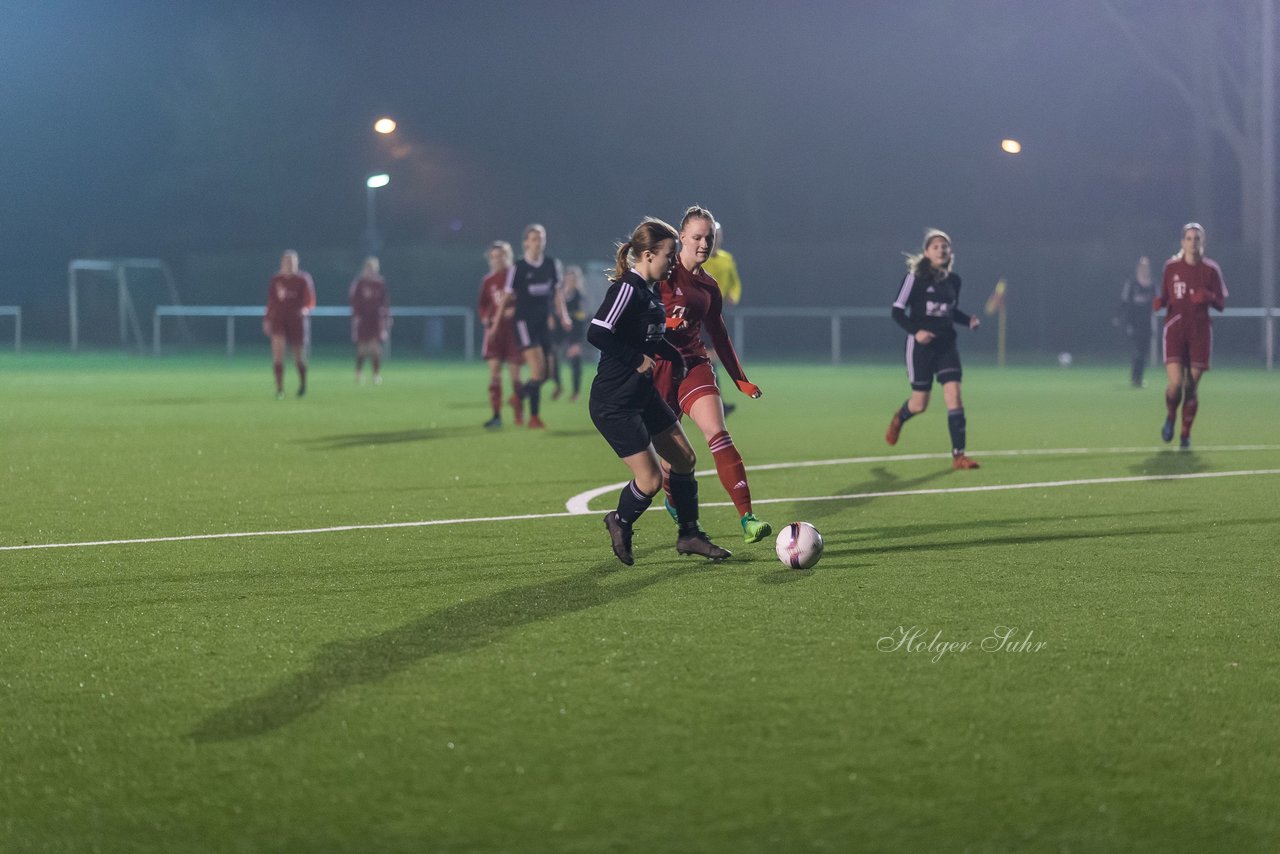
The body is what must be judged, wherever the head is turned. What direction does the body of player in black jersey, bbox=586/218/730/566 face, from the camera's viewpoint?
to the viewer's right

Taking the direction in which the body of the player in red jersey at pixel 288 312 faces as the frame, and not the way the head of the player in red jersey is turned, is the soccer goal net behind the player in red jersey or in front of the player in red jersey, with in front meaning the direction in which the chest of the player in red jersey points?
behind

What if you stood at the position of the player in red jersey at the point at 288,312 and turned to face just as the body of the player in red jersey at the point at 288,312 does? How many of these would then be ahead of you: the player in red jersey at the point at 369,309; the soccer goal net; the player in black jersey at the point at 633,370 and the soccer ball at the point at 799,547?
2

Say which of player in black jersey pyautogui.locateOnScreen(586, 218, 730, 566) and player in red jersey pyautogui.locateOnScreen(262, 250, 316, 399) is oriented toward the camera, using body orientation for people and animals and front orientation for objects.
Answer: the player in red jersey

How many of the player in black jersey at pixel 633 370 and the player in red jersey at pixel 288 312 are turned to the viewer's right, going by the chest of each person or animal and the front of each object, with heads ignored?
1

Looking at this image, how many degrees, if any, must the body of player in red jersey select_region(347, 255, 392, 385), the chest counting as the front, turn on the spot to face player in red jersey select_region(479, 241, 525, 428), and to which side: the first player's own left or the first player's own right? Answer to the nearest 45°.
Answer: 0° — they already face them

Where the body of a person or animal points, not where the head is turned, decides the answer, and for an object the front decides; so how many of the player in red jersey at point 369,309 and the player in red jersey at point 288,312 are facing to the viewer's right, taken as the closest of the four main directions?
0

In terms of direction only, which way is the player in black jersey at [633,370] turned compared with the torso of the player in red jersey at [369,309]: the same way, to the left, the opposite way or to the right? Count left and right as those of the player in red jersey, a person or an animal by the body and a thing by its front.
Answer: to the left

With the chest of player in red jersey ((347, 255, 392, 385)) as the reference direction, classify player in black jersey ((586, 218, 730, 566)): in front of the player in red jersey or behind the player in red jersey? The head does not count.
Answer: in front

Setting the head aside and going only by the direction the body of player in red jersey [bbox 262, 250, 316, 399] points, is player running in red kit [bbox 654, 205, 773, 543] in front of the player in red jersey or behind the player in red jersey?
in front

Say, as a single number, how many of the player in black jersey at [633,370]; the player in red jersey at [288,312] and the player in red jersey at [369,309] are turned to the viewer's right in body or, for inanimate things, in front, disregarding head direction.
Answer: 1

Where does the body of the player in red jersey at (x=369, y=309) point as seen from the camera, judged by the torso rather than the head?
toward the camera

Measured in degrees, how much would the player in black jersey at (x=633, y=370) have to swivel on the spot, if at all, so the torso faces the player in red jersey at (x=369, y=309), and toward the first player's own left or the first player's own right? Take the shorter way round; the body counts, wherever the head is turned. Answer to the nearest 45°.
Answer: approximately 90° to the first player's own left

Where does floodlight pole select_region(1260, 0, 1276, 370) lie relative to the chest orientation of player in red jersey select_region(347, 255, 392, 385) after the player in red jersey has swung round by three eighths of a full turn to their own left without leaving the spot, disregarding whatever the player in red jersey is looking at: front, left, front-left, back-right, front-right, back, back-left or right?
front-right

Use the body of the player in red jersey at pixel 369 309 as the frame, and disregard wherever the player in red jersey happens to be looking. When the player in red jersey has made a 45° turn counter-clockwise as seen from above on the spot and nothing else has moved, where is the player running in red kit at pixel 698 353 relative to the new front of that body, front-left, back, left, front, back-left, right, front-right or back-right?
front-right

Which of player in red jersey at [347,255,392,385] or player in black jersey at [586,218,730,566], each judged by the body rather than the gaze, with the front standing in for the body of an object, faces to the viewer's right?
the player in black jersey

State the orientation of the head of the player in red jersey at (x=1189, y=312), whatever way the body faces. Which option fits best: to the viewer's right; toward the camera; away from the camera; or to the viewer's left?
toward the camera

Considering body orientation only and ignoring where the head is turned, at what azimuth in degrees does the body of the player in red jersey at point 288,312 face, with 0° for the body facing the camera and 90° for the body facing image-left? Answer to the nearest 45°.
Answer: approximately 0°

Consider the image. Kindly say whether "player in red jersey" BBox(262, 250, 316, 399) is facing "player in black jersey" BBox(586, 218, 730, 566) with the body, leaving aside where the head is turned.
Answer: yes

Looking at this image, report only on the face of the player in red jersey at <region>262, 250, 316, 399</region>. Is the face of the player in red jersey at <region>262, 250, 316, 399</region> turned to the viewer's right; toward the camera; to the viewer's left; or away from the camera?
toward the camera

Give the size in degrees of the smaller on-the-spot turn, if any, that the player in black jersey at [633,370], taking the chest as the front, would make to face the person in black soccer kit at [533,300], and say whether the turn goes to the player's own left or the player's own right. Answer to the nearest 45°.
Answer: approximately 90° to the player's own left

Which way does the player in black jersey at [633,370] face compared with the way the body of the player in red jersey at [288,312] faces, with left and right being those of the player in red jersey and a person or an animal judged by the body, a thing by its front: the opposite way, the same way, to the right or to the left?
to the left
